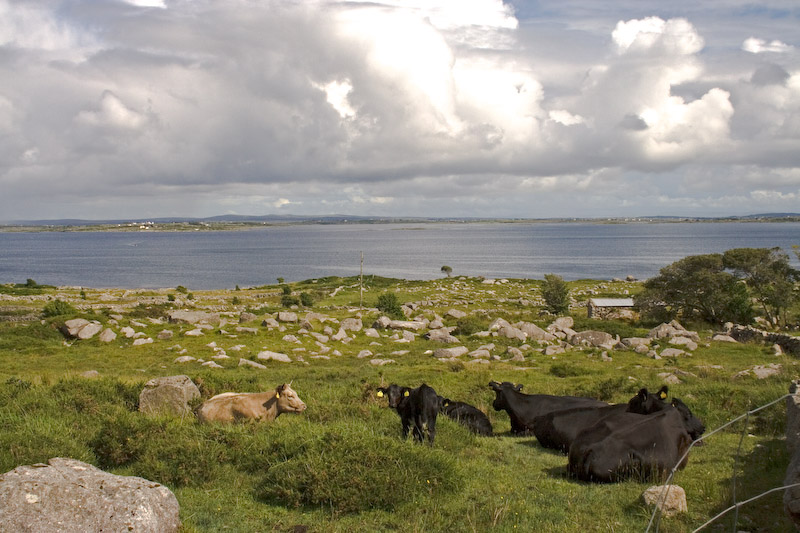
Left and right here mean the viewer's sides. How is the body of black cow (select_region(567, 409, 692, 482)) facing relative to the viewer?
facing away from the viewer and to the right of the viewer

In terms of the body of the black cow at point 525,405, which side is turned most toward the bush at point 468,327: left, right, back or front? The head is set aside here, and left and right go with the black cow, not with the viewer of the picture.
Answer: right

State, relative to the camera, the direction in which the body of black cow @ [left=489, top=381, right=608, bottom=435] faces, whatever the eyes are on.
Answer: to the viewer's left

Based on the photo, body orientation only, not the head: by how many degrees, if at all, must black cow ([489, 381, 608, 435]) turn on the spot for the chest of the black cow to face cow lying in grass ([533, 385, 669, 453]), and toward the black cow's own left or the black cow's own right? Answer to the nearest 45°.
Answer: approximately 135° to the black cow's own left

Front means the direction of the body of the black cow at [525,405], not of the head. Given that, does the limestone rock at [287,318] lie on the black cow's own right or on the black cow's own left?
on the black cow's own right

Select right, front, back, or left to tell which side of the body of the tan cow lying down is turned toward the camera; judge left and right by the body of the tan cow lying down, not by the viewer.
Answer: right

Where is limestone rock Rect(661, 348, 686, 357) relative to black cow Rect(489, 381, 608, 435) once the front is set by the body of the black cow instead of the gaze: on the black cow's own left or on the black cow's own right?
on the black cow's own right

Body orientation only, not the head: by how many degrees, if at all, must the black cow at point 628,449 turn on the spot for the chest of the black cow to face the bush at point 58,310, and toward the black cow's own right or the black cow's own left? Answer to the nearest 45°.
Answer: approximately 90° to the black cow's own left

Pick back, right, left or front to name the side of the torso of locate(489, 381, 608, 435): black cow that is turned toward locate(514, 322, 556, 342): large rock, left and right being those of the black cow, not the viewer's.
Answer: right

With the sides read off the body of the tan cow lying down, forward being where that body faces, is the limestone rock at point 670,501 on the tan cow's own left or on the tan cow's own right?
on the tan cow's own right

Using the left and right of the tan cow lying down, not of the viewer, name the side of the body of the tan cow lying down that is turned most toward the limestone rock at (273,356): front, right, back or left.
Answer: left
